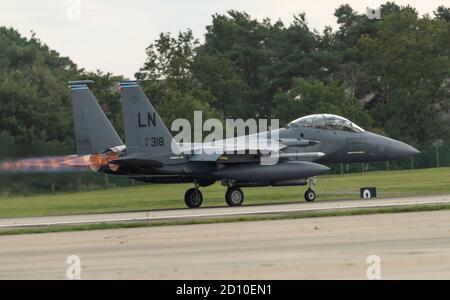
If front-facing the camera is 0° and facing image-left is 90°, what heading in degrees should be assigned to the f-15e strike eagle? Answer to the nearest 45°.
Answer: approximately 225°
